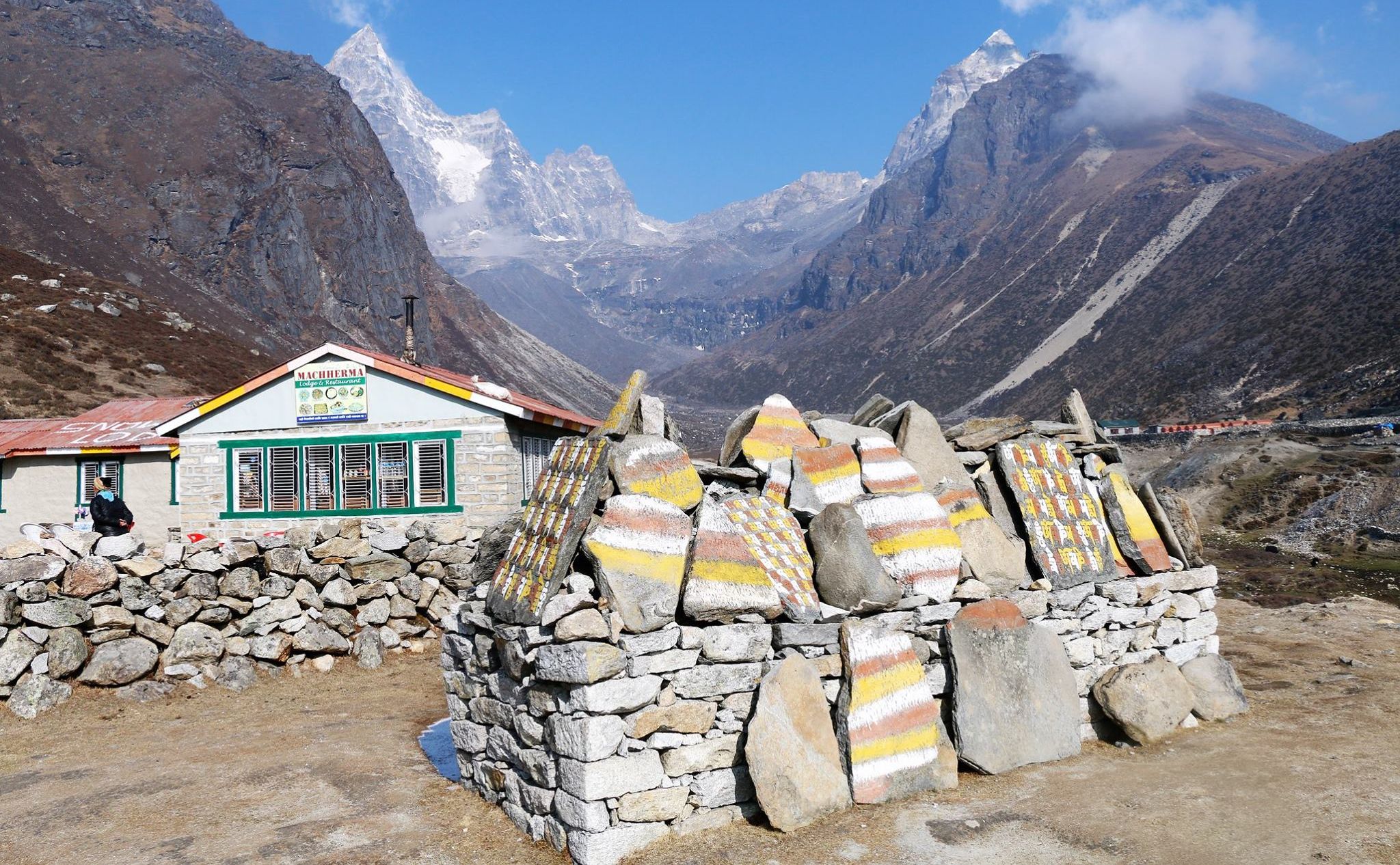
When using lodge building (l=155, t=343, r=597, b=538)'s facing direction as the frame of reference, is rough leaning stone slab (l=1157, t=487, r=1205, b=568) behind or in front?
in front

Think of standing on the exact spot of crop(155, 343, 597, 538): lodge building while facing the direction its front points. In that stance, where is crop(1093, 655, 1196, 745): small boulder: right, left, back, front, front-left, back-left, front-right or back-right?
front-left

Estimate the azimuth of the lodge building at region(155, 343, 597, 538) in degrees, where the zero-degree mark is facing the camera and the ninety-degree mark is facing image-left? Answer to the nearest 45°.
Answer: approximately 0°

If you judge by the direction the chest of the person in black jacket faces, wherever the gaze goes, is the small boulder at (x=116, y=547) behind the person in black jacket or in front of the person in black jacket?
behind

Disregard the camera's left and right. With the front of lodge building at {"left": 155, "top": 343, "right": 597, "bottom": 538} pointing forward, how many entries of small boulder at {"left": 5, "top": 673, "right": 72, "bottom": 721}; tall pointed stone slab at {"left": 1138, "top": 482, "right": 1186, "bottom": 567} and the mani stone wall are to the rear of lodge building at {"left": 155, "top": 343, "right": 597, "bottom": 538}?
0
